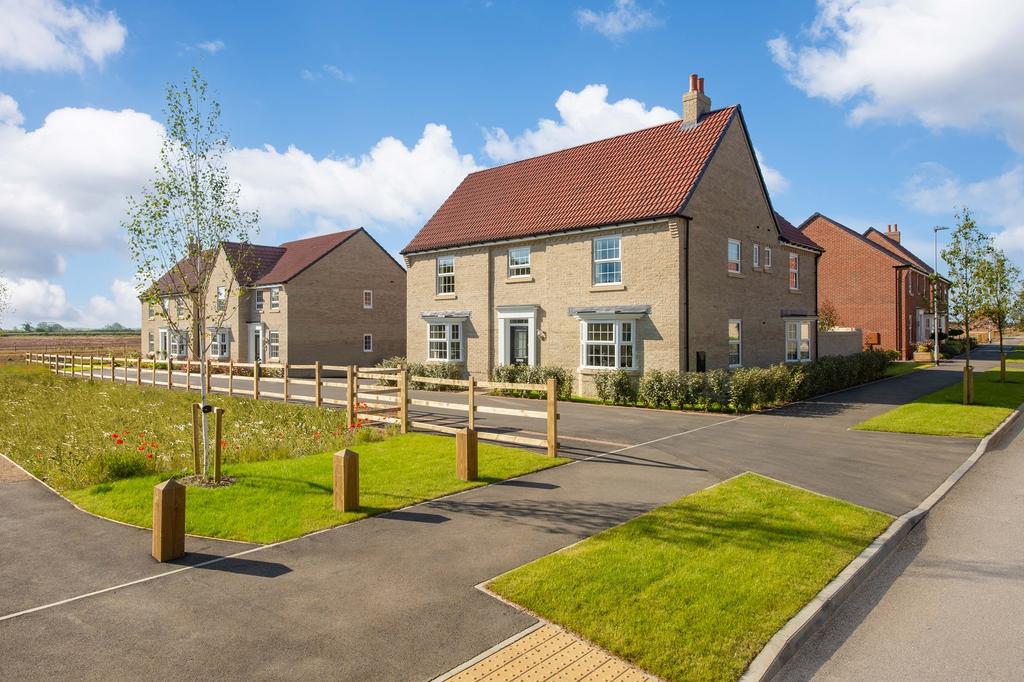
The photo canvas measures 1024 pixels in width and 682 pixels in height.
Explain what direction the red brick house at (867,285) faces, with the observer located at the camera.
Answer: facing to the right of the viewer

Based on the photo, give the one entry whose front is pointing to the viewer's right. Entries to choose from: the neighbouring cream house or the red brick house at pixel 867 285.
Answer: the red brick house

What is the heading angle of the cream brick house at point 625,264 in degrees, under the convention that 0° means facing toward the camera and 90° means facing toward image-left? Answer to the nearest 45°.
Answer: approximately 45°

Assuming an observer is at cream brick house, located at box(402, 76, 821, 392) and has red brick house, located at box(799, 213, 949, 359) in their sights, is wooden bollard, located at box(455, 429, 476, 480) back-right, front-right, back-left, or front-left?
back-right

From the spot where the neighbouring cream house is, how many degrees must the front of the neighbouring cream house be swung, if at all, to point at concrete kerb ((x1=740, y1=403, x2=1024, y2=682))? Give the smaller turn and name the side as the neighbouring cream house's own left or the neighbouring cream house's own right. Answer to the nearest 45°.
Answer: approximately 45° to the neighbouring cream house's own left

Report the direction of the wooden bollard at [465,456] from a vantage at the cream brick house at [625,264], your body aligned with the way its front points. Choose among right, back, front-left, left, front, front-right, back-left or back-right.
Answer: front-left

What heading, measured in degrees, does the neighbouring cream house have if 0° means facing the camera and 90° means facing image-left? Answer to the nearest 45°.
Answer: approximately 45°

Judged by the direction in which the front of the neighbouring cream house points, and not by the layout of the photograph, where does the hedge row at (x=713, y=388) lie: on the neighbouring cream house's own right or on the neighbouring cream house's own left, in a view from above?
on the neighbouring cream house's own left

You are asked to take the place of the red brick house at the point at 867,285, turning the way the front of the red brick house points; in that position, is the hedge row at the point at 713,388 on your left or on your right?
on your right

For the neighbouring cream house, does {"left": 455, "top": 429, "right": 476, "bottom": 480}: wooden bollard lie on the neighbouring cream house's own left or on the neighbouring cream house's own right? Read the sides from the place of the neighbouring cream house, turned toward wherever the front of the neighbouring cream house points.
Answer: on the neighbouring cream house's own left

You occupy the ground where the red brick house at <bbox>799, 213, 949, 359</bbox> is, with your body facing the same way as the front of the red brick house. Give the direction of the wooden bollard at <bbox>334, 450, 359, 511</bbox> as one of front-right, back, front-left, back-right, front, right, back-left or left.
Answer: right

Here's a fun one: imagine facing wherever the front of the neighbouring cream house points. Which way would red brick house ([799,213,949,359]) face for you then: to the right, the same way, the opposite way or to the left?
to the left
